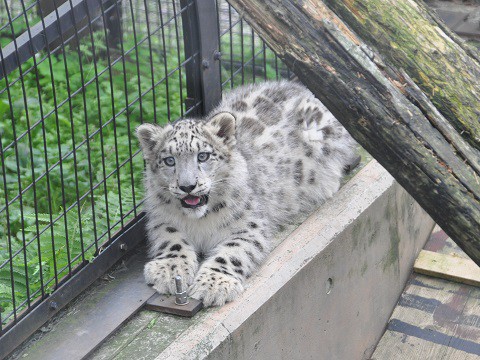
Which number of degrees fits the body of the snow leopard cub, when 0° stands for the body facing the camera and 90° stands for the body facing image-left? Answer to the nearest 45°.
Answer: approximately 45°

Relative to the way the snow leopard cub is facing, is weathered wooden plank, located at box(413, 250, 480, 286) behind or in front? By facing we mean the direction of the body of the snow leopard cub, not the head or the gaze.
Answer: behind

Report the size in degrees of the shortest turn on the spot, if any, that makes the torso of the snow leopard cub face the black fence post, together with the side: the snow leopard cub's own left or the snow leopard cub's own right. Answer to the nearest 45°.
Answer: approximately 135° to the snow leopard cub's own right
